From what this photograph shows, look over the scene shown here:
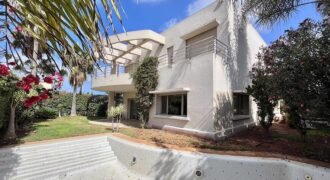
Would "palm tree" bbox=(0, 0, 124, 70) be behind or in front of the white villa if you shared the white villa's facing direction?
in front

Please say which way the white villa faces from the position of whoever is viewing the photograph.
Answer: facing the viewer and to the left of the viewer

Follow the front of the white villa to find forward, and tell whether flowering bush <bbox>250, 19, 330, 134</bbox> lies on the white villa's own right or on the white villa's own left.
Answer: on the white villa's own left

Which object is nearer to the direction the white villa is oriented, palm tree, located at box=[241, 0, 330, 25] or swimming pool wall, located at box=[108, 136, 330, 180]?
the swimming pool wall

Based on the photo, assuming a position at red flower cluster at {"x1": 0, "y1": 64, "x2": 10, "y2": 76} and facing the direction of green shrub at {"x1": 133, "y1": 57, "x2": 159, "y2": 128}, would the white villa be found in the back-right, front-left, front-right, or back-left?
front-right

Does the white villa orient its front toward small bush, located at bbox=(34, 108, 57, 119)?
no

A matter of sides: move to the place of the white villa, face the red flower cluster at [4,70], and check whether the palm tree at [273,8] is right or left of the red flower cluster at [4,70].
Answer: left

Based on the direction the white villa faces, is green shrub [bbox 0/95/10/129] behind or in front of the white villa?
in front

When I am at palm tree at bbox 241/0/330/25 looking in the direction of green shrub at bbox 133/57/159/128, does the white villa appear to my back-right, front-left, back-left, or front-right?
front-right

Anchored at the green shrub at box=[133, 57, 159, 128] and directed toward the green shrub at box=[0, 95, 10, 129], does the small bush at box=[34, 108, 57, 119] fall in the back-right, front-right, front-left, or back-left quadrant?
front-right

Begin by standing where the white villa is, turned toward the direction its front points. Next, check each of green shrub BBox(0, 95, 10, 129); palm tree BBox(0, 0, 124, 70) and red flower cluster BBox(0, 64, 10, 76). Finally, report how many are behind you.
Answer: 0

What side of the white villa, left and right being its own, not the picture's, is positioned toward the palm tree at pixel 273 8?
left

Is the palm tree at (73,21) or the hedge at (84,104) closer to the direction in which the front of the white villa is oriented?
the palm tree

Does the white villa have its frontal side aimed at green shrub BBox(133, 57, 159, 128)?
yes

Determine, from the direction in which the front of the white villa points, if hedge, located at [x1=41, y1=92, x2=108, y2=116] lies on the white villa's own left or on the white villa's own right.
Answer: on the white villa's own right

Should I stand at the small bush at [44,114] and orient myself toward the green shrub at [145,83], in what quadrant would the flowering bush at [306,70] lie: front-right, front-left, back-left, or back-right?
front-right
